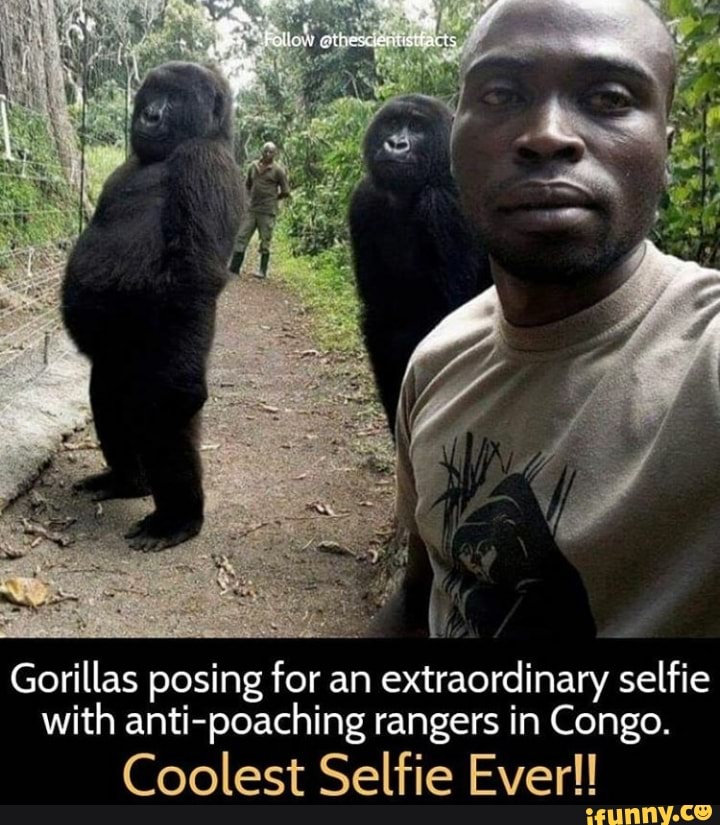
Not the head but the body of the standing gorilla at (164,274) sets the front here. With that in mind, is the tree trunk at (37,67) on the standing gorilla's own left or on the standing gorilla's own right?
on the standing gorilla's own right

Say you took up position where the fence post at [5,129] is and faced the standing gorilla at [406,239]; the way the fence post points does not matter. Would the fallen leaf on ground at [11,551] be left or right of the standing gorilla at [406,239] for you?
right

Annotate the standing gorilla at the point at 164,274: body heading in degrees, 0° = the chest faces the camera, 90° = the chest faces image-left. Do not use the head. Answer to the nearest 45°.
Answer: approximately 45°

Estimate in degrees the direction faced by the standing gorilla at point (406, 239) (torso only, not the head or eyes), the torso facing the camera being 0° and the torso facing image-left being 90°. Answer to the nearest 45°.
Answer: approximately 45°
